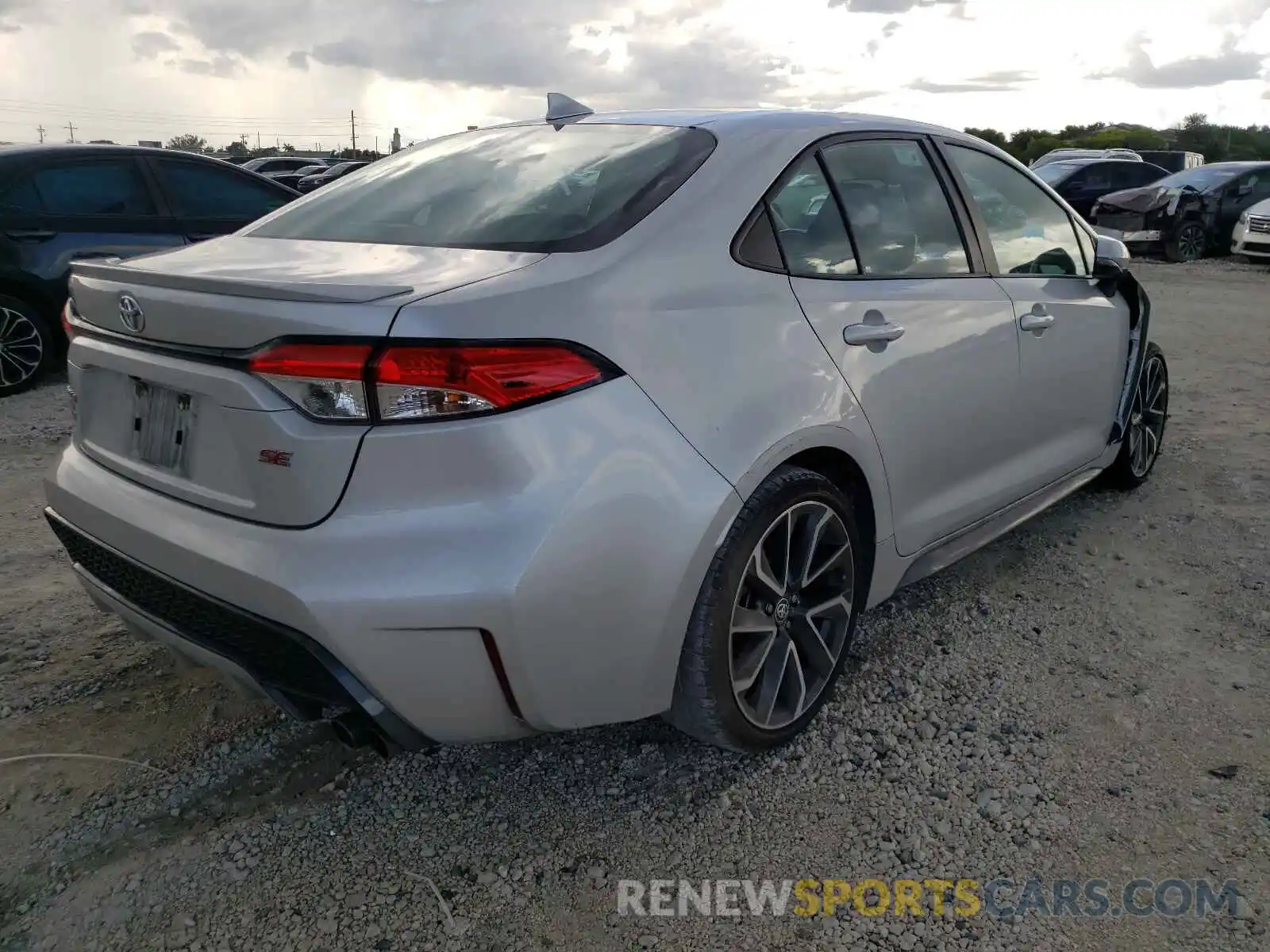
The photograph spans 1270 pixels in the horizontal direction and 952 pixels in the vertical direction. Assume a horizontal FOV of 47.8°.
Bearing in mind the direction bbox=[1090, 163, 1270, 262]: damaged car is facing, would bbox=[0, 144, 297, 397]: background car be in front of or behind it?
in front

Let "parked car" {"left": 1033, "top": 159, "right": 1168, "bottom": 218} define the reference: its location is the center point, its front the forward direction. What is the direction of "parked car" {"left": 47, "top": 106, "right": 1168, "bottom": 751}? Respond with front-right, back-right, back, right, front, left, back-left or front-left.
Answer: front-left

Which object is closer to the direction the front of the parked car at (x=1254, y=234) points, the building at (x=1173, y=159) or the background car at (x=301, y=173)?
the background car

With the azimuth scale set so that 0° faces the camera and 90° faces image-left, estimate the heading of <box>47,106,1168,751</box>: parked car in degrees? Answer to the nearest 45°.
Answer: approximately 225°

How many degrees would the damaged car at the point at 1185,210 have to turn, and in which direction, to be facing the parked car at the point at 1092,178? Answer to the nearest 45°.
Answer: approximately 90° to its right

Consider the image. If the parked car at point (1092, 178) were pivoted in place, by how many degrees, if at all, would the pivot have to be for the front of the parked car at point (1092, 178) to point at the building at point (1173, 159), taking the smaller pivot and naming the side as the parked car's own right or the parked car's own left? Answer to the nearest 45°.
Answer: approximately 135° to the parked car's own right

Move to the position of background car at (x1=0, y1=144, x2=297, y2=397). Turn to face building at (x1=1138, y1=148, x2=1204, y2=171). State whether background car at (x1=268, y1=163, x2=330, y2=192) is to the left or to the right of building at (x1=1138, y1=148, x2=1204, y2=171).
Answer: left

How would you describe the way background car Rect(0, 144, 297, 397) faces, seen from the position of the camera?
facing to the right of the viewer

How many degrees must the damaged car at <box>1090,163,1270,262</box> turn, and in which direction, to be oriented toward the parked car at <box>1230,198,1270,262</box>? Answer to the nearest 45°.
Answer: approximately 90° to its left

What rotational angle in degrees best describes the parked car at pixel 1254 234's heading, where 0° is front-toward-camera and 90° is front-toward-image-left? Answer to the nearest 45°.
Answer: approximately 45°

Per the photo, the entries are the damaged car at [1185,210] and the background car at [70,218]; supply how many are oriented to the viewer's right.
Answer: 1
